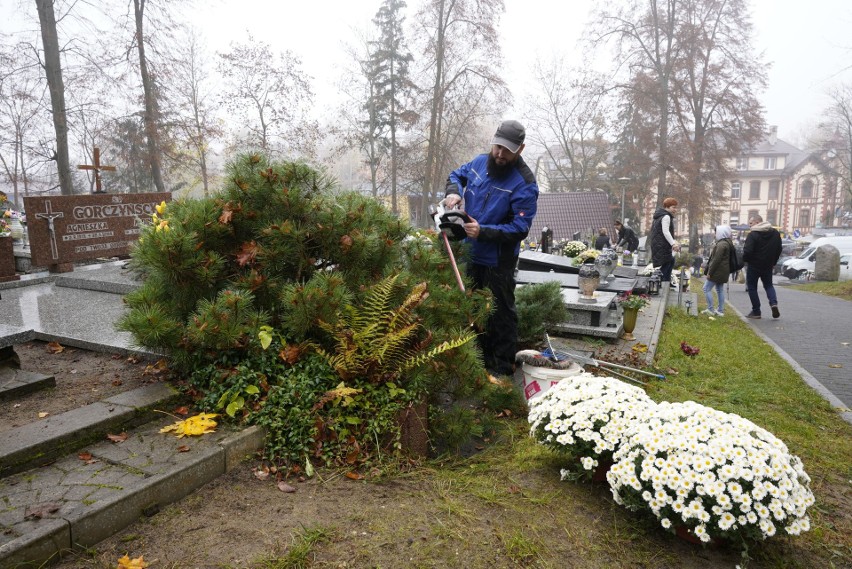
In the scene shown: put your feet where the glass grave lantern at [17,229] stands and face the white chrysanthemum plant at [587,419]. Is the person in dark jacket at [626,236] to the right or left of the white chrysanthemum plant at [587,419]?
left

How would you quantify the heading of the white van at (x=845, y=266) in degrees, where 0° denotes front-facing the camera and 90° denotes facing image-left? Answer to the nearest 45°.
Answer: approximately 90°

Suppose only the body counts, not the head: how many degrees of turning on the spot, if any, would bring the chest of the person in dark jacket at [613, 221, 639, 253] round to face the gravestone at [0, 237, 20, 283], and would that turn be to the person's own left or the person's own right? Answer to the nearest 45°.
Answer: approximately 45° to the person's own left

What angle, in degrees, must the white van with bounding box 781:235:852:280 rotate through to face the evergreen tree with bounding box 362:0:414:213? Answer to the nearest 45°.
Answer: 0° — it already faces it

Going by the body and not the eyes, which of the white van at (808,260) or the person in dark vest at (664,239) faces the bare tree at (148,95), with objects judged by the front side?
the white van

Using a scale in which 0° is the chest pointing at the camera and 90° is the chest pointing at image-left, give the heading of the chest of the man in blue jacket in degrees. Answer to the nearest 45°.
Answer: approximately 45°

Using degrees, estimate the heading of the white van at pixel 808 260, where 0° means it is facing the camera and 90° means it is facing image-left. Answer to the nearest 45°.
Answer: approximately 45°

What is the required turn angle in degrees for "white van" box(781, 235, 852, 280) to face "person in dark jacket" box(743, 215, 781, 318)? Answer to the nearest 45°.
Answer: approximately 45° to its left
